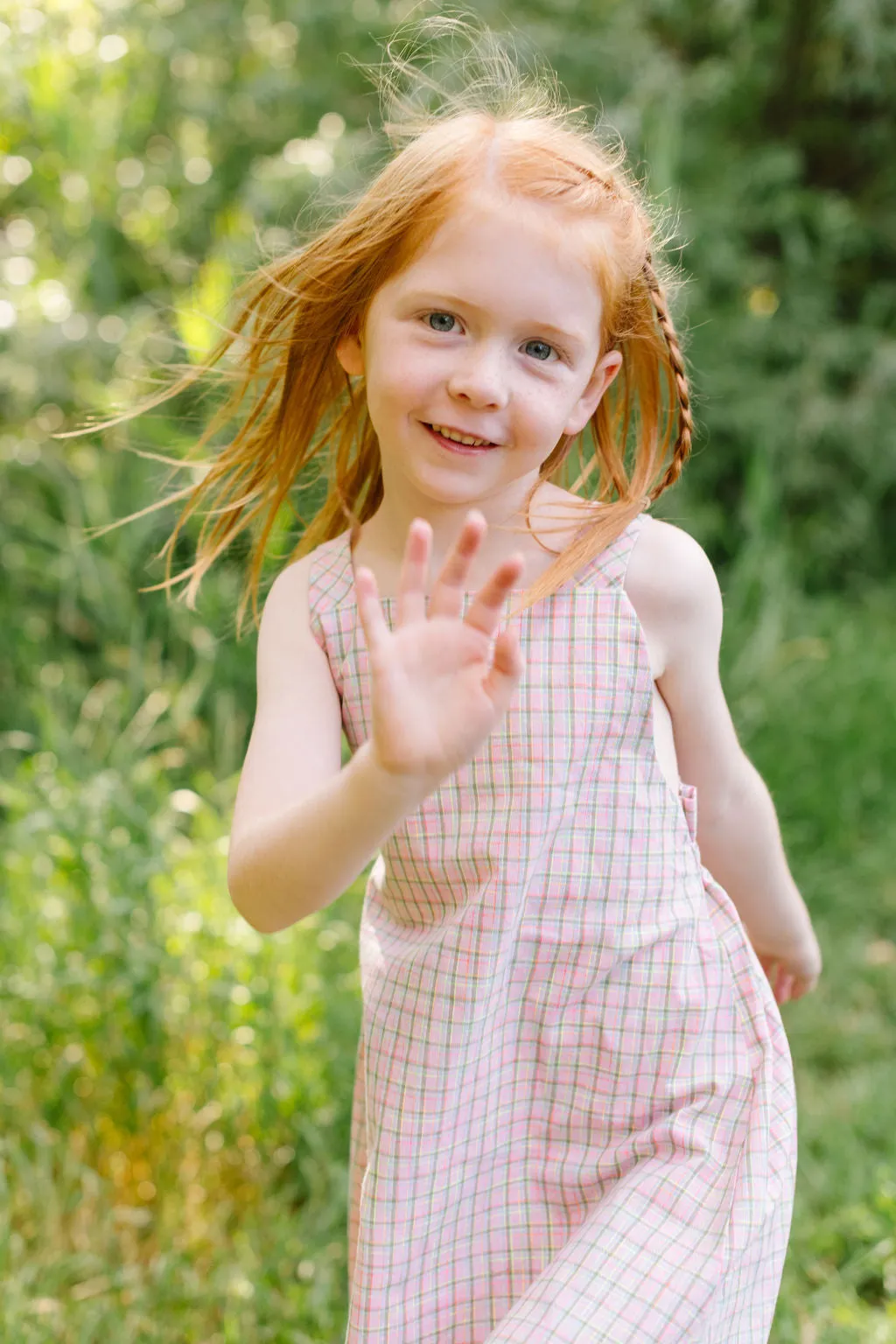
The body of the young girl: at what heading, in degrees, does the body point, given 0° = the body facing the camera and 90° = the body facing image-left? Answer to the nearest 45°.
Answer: approximately 0°
